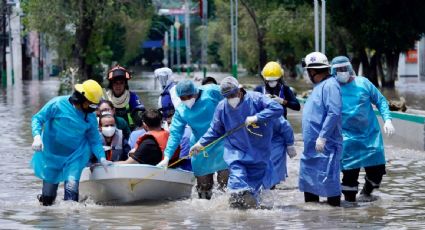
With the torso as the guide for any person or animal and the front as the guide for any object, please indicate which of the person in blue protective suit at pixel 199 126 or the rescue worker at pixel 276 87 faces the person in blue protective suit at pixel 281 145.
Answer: the rescue worker

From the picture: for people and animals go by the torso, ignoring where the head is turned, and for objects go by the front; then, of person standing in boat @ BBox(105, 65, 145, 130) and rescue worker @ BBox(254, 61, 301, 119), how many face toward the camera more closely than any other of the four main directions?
2

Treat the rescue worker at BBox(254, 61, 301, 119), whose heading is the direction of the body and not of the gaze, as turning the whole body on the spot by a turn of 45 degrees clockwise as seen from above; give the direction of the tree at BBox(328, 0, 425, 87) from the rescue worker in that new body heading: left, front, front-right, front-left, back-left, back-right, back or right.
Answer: back-right
